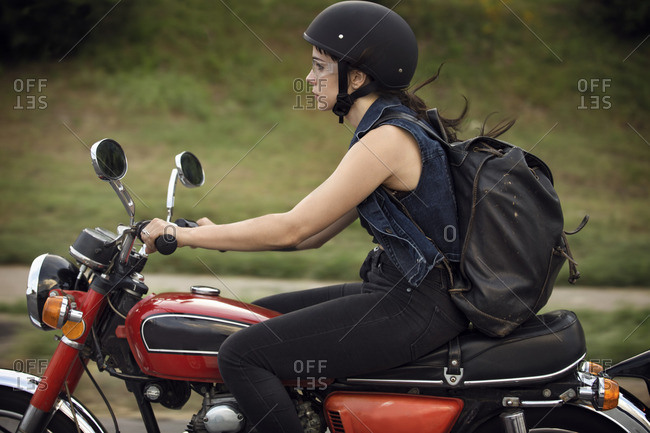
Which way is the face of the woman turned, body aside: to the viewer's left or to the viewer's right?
to the viewer's left

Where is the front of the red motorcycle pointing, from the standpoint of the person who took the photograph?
facing to the left of the viewer

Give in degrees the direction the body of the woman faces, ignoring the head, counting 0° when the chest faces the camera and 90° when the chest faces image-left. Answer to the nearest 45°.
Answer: approximately 90°
